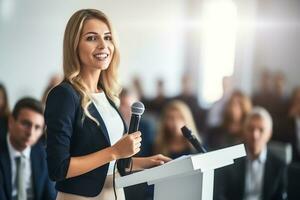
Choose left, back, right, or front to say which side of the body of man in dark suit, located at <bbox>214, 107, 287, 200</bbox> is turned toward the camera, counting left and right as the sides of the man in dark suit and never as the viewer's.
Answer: front

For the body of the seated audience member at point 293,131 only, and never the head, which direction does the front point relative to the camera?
toward the camera

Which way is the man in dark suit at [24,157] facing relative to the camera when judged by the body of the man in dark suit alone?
toward the camera

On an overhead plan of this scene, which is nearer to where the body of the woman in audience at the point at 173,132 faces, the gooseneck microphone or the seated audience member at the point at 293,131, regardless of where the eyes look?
the gooseneck microphone

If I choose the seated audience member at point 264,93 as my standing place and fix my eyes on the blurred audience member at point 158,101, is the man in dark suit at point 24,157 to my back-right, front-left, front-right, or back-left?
front-left

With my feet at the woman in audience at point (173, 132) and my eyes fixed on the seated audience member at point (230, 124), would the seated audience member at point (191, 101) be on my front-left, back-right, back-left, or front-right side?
front-left

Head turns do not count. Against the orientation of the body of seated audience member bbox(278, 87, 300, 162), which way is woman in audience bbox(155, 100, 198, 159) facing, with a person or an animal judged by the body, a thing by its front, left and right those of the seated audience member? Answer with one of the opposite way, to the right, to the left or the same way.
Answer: the same way

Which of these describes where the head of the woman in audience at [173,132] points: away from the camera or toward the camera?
toward the camera

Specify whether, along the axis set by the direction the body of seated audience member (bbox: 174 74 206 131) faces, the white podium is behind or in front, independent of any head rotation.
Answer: in front

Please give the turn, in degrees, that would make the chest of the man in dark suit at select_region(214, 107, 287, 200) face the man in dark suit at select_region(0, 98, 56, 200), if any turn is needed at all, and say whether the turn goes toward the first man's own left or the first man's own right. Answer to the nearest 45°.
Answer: approximately 45° to the first man's own right

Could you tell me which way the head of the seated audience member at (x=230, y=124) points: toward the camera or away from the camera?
toward the camera

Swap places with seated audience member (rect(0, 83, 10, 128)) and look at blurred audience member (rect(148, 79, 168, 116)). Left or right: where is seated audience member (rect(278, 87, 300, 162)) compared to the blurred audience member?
right

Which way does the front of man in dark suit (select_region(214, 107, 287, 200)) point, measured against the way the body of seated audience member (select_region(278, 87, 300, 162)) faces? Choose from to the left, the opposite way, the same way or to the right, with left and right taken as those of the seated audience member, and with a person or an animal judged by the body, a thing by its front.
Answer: the same way

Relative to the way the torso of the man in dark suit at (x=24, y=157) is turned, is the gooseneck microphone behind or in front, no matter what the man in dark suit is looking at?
in front
